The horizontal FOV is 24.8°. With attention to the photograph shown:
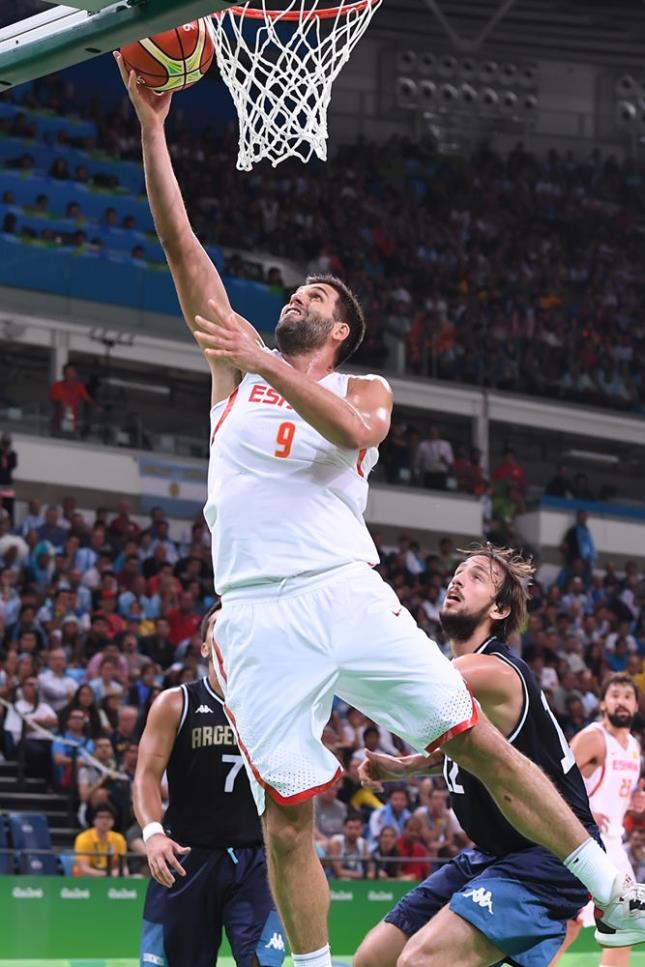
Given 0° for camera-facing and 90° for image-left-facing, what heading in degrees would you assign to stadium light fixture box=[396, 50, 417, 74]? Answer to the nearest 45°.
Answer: approximately 0°

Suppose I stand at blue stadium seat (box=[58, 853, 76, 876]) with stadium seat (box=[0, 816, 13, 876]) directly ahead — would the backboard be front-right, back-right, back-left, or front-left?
back-left

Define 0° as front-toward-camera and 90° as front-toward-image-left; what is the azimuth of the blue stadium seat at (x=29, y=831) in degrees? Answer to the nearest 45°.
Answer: approximately 315°

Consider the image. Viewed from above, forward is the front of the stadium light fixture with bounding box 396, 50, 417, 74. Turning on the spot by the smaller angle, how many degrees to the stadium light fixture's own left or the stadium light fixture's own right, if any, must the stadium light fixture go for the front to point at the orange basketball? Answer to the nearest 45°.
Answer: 0° — it already faces it

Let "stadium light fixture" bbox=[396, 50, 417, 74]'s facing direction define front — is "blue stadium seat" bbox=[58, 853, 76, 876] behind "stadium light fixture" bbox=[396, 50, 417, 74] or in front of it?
in front

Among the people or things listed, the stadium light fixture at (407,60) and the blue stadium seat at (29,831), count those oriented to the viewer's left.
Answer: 0
